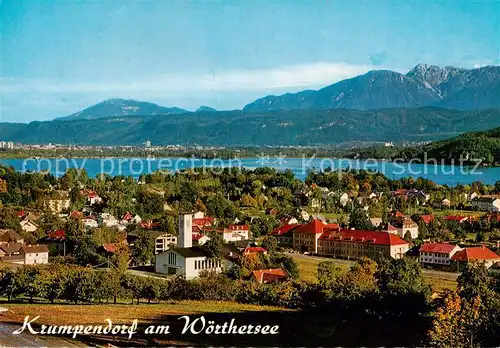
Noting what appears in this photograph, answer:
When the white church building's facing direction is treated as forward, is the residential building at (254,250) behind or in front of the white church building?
behind

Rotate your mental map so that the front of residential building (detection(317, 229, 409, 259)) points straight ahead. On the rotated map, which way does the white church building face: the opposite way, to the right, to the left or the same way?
the same way

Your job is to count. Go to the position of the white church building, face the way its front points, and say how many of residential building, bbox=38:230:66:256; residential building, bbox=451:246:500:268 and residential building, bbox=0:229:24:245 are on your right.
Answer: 2

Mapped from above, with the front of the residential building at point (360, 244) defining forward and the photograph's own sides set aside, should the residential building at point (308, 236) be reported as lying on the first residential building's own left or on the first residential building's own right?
on the first residential building's own right

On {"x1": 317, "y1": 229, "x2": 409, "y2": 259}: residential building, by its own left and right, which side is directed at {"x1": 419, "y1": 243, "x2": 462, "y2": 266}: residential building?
left

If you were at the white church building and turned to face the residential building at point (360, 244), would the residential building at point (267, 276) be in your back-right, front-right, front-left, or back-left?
front-right

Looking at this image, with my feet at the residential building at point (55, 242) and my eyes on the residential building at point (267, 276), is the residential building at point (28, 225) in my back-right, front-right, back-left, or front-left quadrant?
back-left

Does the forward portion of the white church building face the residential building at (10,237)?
no

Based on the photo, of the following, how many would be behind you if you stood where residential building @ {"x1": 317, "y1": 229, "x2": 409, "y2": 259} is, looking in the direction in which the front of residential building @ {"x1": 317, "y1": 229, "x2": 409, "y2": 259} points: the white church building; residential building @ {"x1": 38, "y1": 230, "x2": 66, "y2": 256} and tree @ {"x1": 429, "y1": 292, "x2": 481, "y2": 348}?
0

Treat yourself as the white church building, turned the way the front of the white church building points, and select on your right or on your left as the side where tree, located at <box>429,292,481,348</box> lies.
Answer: on your left

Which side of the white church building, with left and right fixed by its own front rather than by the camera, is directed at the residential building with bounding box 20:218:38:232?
right

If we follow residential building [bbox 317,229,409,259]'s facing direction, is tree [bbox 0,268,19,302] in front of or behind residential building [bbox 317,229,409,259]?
in front

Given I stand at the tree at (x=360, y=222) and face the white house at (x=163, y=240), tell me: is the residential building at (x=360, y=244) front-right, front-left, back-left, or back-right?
front-left

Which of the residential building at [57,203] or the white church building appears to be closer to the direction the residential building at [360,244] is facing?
the white church building

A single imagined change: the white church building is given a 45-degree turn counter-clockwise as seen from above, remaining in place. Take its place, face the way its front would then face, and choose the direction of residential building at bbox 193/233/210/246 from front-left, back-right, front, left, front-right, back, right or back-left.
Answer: back

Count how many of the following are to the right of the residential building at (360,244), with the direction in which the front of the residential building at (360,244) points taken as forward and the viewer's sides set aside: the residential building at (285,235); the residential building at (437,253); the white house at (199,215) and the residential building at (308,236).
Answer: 3

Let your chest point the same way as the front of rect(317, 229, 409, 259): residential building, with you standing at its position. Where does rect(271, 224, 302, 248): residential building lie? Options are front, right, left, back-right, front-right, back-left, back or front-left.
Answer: right

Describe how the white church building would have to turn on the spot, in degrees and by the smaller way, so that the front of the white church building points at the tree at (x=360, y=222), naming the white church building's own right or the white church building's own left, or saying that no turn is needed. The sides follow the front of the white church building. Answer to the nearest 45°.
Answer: approximately 180°

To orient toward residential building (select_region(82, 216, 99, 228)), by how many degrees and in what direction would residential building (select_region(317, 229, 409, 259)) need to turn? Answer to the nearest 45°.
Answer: approximately 45° to its right

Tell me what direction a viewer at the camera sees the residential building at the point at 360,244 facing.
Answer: facing the viewer and to the left of the viewer
